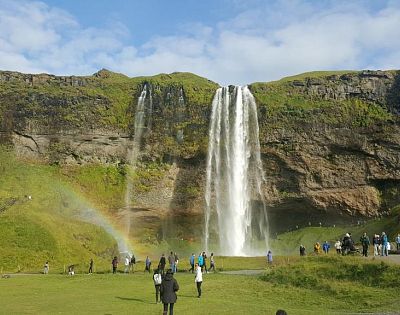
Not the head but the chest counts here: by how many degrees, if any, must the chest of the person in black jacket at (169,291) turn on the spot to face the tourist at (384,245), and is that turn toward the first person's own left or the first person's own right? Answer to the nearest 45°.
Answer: approximately 45° to the first person's own right

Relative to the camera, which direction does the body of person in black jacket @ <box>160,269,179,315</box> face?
away from the camera
